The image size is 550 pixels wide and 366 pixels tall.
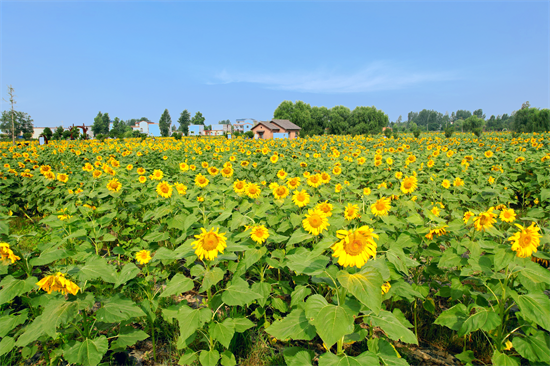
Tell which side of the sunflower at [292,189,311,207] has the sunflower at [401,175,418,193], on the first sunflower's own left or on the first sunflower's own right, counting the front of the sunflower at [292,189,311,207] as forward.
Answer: on the first sunflower's own left

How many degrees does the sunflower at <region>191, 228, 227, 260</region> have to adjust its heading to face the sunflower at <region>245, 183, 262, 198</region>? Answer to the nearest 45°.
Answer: approximately 180°

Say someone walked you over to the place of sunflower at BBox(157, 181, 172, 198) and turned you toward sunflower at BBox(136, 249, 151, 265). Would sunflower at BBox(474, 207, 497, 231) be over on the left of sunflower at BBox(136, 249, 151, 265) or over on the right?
left

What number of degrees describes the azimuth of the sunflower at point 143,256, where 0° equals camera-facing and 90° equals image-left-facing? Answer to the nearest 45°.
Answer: approximately 0°

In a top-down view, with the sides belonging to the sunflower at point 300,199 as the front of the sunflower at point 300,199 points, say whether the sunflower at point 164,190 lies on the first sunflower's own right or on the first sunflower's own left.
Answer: on the first sunflower's own right

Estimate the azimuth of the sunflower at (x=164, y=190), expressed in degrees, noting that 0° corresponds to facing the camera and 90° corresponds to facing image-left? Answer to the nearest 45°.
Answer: approximately 0°
